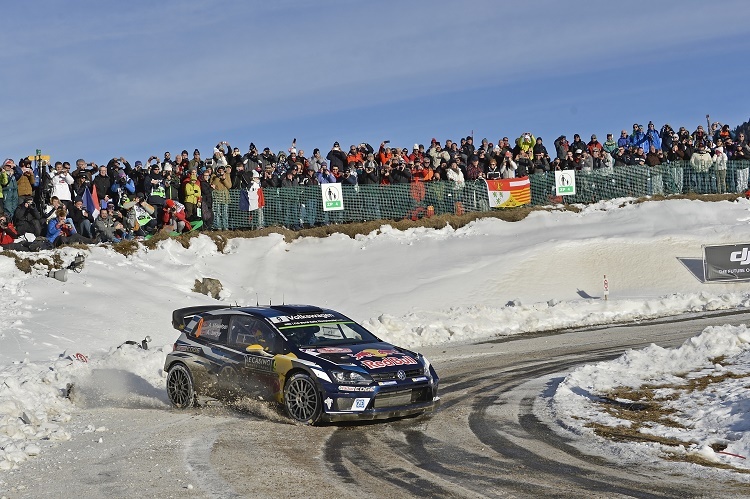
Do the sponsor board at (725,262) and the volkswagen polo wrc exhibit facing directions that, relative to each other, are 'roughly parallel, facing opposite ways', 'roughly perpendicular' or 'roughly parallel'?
roughly perpendicular

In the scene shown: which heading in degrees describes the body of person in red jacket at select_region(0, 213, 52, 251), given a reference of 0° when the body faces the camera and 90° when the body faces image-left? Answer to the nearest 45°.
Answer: approximately 315°

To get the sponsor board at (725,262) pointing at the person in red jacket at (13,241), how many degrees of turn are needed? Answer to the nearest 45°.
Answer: approximately 45° to its right

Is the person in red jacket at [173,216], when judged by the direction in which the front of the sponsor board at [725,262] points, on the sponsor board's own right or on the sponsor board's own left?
on the sponsor board's own right

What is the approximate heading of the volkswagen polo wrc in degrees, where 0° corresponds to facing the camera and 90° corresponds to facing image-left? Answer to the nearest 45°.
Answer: approximately 315°

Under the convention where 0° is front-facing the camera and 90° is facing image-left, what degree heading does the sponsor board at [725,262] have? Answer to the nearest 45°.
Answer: approximately 0°

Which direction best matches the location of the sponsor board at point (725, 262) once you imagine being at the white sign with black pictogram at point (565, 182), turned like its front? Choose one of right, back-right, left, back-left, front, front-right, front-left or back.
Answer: front-left

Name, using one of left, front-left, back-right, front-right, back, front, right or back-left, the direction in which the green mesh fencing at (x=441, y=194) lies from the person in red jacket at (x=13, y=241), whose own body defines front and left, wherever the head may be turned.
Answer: front-left

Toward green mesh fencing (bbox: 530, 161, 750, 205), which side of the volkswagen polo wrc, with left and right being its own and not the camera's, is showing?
left

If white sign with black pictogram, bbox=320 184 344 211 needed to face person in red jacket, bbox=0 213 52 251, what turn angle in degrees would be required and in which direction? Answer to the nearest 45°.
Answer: approximately 45° to its right

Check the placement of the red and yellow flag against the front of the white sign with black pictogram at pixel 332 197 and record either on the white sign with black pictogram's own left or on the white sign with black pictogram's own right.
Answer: on the white sign with black pictogram's own left

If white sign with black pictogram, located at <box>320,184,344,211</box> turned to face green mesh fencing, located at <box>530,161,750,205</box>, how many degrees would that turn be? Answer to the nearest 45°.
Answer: approximately 90° to its left
